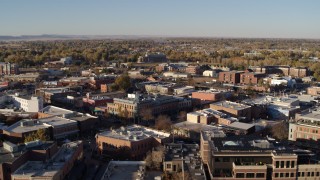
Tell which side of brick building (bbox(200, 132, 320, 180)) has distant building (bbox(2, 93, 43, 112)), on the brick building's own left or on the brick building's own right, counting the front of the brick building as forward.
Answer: on the brick building's own right

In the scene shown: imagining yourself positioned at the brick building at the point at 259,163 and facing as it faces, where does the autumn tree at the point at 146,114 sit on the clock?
The autumn tree is roughly at 5 o'clock from the brick building.

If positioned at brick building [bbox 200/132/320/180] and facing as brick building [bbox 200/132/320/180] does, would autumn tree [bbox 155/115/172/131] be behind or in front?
behind

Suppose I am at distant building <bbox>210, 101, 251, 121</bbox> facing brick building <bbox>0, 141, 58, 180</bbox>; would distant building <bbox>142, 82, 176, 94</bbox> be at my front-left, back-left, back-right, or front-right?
back-right

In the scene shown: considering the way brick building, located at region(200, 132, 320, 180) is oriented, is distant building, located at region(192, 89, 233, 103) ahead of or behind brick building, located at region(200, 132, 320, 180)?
behind

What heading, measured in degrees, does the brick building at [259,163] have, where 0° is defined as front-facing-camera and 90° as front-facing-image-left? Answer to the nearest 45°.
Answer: approximately 0°

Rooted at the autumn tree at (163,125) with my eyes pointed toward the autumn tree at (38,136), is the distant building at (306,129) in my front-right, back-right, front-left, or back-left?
back-left

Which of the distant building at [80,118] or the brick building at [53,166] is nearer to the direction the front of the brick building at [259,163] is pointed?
the brick building

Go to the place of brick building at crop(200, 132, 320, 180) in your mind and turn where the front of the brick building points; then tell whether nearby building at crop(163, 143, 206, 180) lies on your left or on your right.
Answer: on your right

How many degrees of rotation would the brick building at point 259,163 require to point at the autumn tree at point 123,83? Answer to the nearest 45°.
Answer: approximately 135° to its right

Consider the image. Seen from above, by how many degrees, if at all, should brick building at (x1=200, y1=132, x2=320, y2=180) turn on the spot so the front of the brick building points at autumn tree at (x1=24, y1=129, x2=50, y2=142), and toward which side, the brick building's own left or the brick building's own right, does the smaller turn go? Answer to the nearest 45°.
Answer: approximately 90° to the brick building's own right

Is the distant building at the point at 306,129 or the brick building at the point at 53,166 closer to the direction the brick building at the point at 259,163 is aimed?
the brick building

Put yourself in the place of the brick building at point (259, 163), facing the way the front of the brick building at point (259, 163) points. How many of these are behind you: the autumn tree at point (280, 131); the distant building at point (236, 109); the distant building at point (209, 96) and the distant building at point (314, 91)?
4
